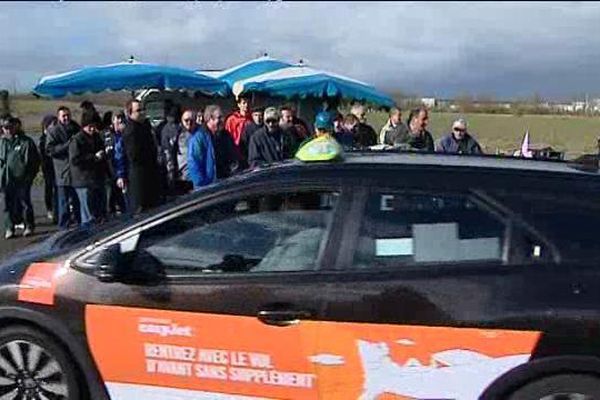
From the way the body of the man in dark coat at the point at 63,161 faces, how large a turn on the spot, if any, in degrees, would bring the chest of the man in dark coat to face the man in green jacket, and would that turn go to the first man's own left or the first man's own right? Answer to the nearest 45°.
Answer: approximately 135° to the first man's own right

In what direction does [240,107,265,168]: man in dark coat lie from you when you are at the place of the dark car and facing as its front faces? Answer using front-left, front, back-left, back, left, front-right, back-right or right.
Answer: right

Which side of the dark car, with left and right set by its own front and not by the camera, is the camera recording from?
left

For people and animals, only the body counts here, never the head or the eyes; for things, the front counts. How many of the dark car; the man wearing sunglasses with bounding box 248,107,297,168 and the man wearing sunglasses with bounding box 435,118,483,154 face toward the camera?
2

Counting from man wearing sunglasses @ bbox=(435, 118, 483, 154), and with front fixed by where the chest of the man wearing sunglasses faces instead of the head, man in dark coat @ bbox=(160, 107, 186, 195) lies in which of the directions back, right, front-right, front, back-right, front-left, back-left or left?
right

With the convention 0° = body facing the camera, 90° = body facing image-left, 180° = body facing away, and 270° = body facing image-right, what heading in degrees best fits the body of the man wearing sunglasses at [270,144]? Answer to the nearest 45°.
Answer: approximately 0°

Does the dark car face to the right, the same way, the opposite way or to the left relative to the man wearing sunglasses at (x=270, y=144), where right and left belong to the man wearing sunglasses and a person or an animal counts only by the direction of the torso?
to the right

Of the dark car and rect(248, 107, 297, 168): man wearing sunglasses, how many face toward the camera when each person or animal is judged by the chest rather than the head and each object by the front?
1

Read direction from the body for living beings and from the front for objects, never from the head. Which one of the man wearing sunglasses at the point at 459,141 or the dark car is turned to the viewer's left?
the dark car

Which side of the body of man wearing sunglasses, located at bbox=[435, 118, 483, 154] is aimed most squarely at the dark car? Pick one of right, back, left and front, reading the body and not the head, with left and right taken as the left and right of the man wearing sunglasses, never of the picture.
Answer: front
